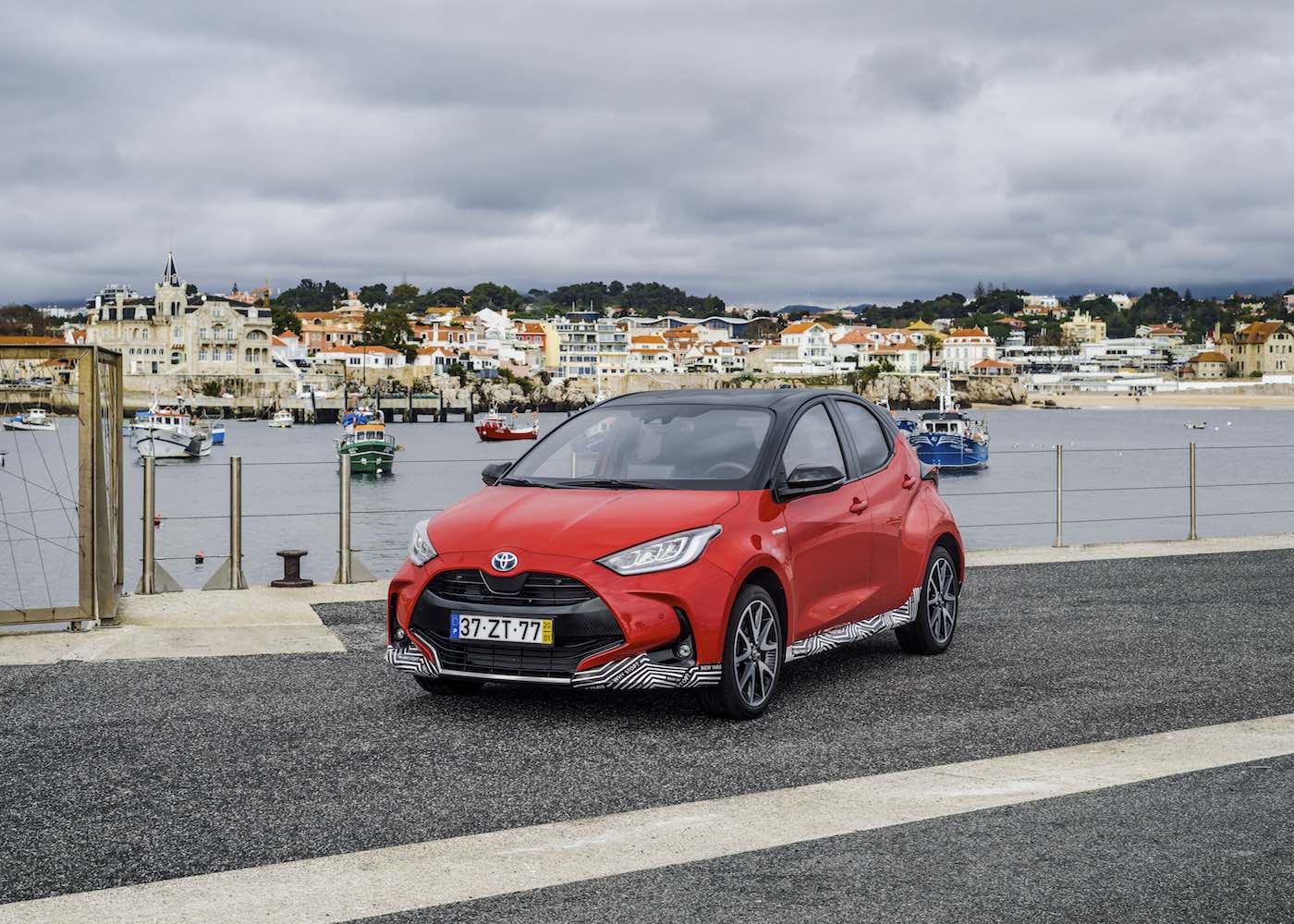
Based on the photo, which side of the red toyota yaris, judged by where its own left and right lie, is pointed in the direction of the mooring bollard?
right

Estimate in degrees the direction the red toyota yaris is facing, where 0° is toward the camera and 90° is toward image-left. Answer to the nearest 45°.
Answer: approximately 45°

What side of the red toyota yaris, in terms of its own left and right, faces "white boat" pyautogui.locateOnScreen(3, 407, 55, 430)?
right
